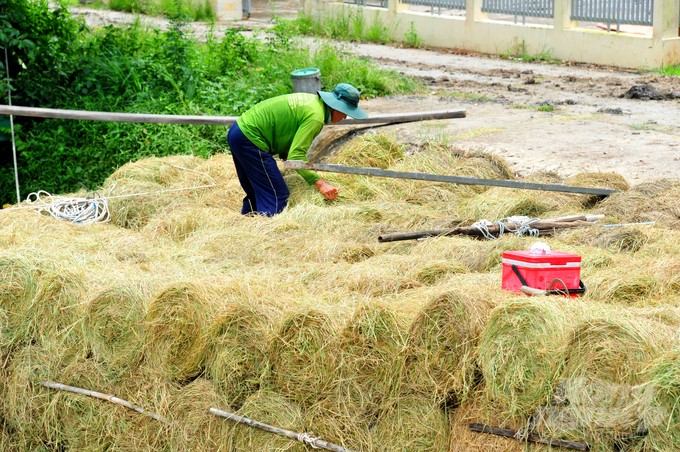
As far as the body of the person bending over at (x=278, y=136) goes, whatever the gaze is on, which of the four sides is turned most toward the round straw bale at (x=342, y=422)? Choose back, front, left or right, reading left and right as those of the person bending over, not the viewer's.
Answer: right

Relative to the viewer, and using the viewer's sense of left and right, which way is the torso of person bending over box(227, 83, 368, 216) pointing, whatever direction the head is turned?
facing to the right of the viewer

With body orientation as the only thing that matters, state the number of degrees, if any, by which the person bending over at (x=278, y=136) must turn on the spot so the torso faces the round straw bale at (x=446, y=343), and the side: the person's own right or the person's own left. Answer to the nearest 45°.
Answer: approximately 90° to the person's own right

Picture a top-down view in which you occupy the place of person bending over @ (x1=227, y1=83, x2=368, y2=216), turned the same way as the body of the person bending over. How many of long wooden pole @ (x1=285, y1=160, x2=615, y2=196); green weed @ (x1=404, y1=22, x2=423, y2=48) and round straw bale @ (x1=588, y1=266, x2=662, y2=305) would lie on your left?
1

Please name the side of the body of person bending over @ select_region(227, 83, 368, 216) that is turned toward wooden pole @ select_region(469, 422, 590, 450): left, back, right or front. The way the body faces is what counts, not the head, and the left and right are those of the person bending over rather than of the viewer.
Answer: right

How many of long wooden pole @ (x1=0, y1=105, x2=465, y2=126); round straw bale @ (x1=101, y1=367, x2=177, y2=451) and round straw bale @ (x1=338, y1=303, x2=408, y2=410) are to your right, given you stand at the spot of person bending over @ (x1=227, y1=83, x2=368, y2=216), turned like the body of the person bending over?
2

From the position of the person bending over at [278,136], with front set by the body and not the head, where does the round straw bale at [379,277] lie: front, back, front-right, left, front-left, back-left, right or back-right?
right

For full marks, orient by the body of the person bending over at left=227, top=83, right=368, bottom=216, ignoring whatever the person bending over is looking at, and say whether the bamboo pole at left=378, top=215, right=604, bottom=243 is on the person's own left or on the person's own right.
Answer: on the person's own right

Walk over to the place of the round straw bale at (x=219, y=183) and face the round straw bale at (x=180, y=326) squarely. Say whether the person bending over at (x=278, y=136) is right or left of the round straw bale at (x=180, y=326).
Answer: left

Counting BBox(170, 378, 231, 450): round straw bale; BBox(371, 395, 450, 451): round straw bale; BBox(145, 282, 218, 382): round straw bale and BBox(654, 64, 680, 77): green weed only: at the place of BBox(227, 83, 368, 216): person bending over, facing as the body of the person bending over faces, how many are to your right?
3

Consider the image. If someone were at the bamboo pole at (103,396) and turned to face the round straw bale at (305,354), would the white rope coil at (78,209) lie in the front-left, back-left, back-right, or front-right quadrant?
back-left

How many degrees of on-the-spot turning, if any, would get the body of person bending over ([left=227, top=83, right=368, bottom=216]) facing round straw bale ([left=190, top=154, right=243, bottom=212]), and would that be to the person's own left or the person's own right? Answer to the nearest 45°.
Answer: approximately 135° to the person's own left

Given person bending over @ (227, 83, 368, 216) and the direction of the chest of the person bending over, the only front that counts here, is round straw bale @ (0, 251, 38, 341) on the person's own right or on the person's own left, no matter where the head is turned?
on the person's own right

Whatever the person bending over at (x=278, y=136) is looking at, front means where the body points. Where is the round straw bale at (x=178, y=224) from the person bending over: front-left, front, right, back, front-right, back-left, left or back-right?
back-right

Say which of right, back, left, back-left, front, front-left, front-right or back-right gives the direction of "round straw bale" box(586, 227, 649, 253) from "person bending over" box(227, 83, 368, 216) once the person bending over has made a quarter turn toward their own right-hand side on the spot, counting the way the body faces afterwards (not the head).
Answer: front-left

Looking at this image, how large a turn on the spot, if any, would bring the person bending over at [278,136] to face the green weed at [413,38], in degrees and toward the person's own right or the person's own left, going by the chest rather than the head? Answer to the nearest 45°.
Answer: approximately 90° to the person's own left

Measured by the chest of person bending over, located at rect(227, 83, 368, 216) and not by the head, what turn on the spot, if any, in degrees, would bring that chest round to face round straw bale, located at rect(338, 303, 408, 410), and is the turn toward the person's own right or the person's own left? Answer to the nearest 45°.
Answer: approximately 90° to the person's own right
